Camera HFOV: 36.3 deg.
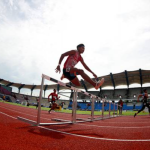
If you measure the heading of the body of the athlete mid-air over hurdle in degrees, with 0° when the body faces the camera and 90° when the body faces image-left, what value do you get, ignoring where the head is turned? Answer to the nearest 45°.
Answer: approximately 315°
